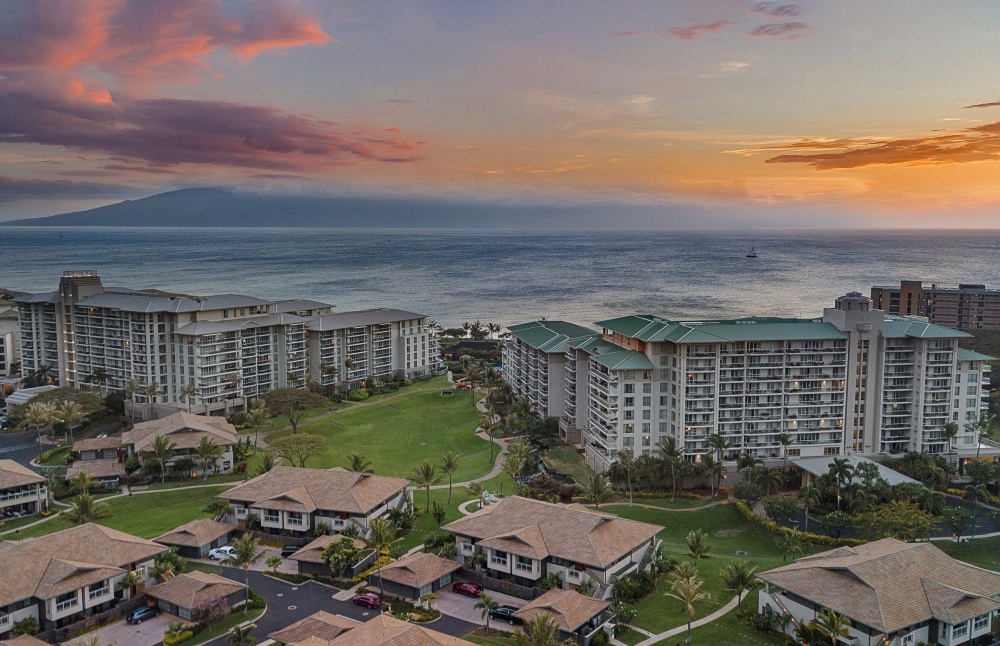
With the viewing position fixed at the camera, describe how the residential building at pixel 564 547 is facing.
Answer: facing the viewer and to the left of the viewer

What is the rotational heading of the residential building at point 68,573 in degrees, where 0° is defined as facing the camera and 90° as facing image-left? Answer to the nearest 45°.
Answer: approximately 315°

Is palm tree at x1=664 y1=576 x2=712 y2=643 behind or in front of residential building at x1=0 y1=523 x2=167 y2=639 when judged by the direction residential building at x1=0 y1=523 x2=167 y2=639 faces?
in front

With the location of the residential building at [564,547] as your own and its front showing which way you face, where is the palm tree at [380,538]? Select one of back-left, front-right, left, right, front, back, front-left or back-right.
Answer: front-right

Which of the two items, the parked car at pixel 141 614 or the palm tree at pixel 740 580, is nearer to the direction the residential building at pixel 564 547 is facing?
the parked car

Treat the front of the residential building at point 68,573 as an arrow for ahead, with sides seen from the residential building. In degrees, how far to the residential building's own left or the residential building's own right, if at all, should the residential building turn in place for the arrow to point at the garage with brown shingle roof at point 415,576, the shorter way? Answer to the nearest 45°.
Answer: approximately 45° to the residential building's own left

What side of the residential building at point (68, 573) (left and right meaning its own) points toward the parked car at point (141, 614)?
front

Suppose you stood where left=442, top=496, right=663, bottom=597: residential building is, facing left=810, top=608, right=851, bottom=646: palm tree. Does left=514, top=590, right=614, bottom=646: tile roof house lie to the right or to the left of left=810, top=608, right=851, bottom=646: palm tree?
right

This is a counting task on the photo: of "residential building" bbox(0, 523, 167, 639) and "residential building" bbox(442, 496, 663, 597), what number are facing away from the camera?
0
